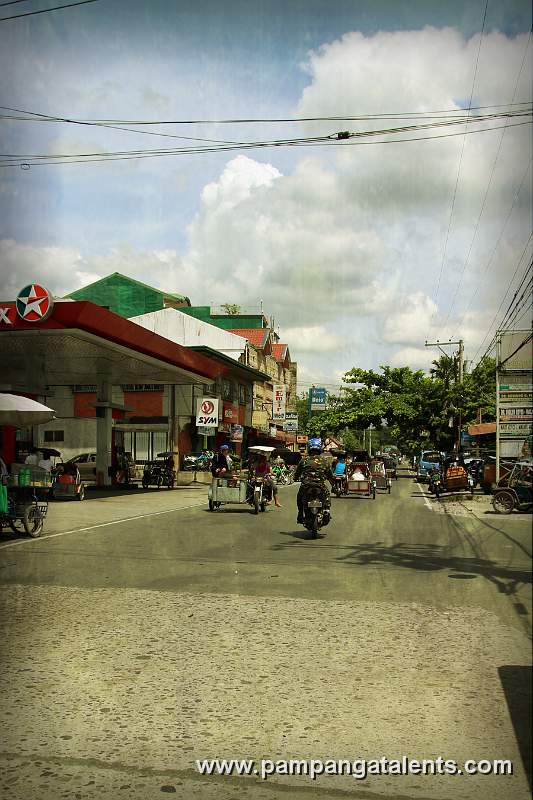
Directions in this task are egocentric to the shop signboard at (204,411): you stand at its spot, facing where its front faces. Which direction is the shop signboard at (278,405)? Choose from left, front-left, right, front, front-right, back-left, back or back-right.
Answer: back

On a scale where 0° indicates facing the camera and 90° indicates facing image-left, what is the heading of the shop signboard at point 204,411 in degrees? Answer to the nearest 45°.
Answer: approximately 0°

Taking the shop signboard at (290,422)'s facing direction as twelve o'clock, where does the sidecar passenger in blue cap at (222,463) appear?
The sidecar passenger in blue cap is roughly at 12 o'clock from the shop signboard.
